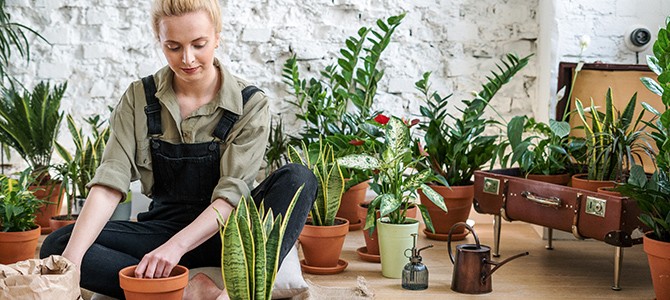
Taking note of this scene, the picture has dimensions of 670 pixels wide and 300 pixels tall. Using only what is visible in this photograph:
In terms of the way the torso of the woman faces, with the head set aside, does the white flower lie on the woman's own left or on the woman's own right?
on the woman's own left

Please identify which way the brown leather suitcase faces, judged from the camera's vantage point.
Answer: facing the viewer and to the left of the viewer

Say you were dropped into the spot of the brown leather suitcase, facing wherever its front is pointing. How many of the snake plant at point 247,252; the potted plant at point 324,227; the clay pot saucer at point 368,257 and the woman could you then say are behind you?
0

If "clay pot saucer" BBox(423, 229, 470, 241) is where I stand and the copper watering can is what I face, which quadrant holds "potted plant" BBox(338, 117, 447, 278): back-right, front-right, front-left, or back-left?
front-right

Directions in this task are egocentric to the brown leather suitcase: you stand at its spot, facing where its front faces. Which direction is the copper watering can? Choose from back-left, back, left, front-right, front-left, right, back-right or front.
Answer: front

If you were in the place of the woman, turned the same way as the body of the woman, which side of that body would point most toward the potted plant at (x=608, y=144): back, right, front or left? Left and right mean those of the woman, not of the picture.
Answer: left

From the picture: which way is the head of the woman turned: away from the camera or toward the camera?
toward the camera

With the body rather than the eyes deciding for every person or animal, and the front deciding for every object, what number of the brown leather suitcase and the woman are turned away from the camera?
0

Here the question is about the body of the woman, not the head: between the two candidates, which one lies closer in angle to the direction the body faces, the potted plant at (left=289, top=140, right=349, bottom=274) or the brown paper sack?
the brown paper sack

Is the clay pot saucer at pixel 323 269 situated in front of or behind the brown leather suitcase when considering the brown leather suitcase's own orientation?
in front

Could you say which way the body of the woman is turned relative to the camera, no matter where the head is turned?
toward the camera

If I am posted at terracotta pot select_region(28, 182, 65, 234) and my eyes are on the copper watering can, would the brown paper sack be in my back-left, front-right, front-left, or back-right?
front-right

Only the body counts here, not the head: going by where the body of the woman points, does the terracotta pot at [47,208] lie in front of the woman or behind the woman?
behind
